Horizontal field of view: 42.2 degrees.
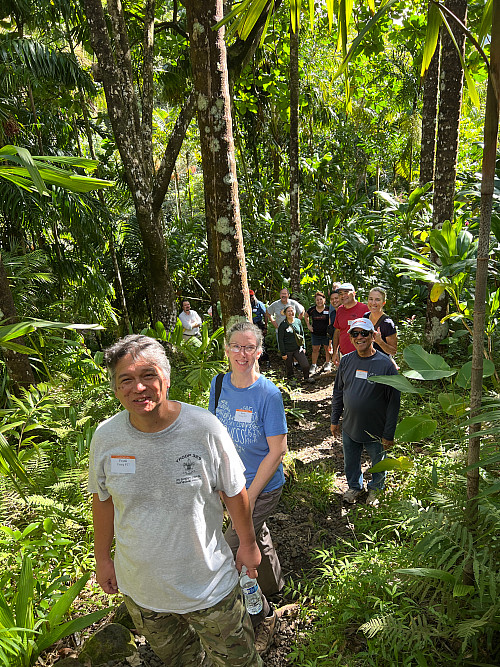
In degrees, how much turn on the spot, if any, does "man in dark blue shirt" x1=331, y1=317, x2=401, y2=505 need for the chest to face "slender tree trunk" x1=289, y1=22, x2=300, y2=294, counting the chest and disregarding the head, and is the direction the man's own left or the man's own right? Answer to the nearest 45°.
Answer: approximately 180°

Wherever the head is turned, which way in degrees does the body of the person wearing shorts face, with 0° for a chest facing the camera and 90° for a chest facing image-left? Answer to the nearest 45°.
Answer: approximately 0°

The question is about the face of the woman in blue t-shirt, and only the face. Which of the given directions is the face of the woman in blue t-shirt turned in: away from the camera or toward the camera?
toward the camera

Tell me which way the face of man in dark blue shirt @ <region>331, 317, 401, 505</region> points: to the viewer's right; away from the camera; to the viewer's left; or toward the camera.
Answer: toward the camera

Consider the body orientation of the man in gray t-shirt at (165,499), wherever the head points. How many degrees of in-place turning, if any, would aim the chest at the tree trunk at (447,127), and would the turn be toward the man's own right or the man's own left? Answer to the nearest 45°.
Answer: approximately 135° to the man's own left

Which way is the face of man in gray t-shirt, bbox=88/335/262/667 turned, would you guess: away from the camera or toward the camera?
toward the camera

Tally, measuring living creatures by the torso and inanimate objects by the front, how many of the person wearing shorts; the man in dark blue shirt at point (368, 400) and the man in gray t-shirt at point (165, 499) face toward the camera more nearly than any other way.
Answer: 3

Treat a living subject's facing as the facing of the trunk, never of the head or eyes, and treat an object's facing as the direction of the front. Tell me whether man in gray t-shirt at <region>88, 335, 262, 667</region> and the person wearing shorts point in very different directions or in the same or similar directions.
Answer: same or similar directions

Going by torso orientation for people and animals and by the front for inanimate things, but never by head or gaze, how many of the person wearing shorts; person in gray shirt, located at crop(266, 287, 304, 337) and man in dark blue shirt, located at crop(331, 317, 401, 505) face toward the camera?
3

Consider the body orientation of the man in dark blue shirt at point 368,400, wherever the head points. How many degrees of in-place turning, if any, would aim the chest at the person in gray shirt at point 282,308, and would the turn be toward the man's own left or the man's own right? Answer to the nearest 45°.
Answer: approximately 180°

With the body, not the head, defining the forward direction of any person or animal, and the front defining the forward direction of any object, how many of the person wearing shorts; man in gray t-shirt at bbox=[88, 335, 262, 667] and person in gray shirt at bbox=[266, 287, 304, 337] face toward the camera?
3

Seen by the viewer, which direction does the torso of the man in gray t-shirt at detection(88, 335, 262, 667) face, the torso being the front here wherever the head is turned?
toward the camera

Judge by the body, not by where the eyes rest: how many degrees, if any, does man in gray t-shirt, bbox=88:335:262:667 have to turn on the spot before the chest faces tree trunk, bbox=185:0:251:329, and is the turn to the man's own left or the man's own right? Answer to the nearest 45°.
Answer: approximately 180°

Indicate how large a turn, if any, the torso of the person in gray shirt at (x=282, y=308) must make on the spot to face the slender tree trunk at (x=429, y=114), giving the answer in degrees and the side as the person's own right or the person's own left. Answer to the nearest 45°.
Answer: approximately 135° to the person's own left
